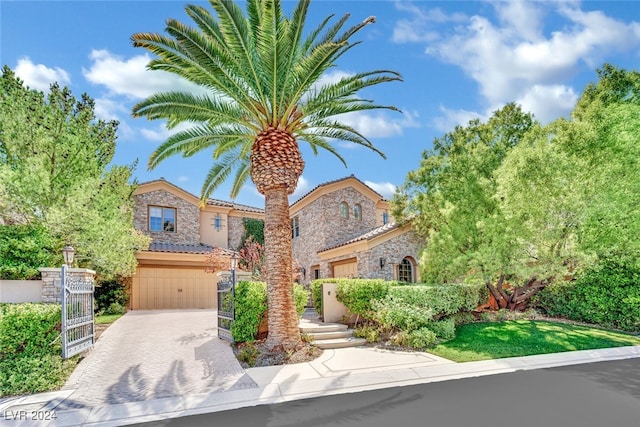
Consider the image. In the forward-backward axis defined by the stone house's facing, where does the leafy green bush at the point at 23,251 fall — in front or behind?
in front

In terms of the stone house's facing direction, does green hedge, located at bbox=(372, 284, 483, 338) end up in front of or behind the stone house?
in front

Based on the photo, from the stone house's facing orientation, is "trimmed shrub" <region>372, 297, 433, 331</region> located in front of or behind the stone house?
in front

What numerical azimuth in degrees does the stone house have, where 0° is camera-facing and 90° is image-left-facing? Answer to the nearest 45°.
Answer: approximately 0°

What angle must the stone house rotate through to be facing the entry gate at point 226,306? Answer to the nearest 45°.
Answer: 0° — it already faces it

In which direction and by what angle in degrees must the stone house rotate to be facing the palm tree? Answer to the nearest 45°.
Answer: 0° — it already faces it

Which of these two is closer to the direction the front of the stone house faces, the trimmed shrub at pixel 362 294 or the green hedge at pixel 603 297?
the trimmed shrub

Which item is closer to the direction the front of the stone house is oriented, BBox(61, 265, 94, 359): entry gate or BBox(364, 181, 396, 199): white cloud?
the entry gate
